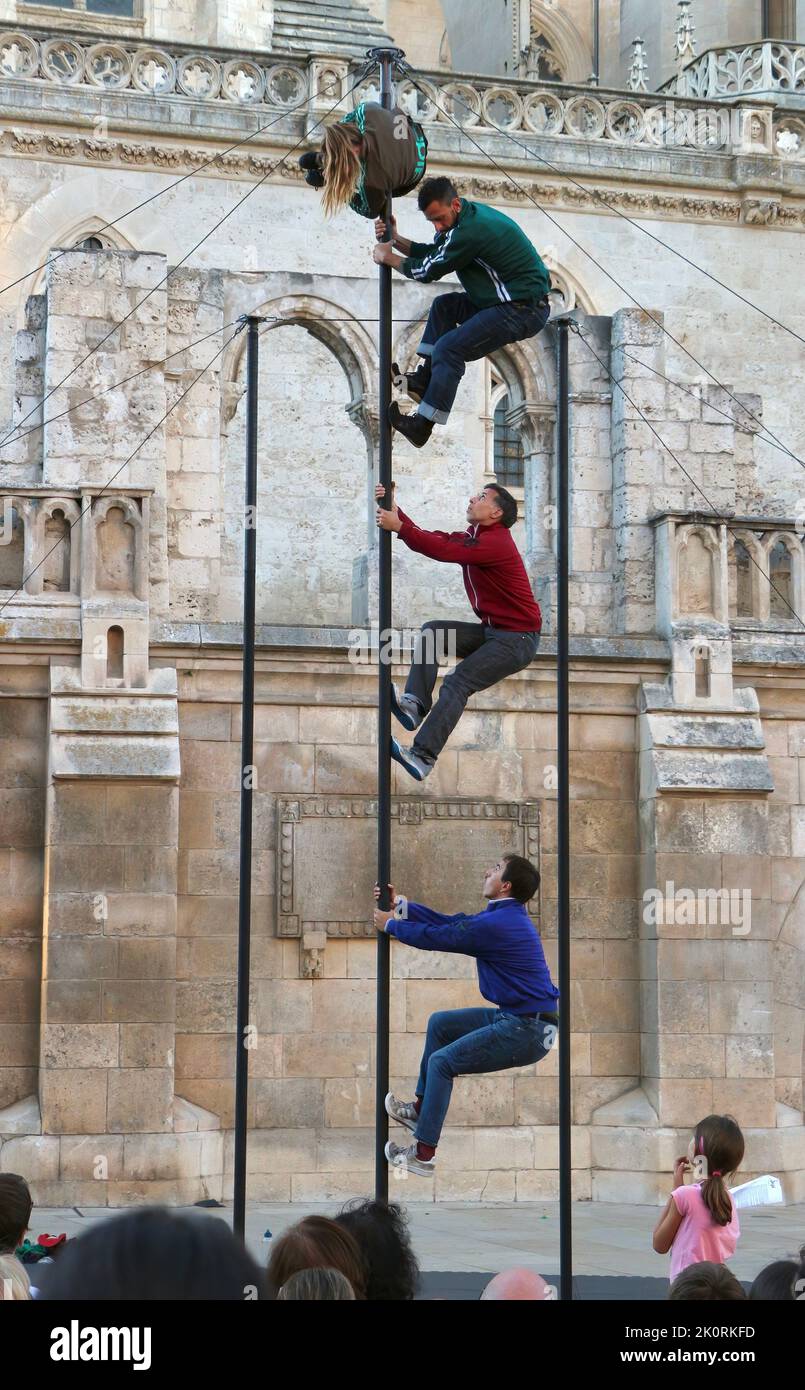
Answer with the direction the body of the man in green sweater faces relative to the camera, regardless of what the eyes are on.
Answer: to the viewer's left

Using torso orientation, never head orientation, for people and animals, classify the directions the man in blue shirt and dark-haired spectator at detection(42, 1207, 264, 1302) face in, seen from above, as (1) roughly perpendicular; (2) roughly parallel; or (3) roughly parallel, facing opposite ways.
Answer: roughly perpendicular

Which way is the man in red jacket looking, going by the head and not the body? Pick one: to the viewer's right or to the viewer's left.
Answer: to the viewer's left

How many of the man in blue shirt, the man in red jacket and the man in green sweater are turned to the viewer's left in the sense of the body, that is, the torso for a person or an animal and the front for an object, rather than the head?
3

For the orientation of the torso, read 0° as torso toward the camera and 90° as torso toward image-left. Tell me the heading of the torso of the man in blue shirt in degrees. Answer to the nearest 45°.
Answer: approximately 90°

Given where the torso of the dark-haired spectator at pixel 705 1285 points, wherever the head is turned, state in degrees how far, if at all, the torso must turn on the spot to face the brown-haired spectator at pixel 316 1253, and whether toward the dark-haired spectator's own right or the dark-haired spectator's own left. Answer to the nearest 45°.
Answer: approximately 135° to the dark-haired spectator's own left

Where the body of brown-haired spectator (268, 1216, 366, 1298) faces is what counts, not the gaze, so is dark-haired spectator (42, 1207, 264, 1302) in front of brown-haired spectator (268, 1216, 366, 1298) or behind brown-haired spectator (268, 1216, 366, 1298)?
behind

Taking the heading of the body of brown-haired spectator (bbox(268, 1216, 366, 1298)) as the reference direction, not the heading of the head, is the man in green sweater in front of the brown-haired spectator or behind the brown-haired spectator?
in front

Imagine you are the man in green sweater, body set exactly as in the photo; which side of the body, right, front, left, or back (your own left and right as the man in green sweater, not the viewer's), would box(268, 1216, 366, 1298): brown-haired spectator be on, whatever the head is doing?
left

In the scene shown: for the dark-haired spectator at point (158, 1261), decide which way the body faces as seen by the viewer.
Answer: away from the camera

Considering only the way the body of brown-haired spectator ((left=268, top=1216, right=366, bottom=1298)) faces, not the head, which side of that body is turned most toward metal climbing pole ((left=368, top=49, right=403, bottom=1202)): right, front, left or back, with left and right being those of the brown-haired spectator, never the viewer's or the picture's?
front

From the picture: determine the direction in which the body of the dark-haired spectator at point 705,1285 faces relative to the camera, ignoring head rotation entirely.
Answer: away from the camera
